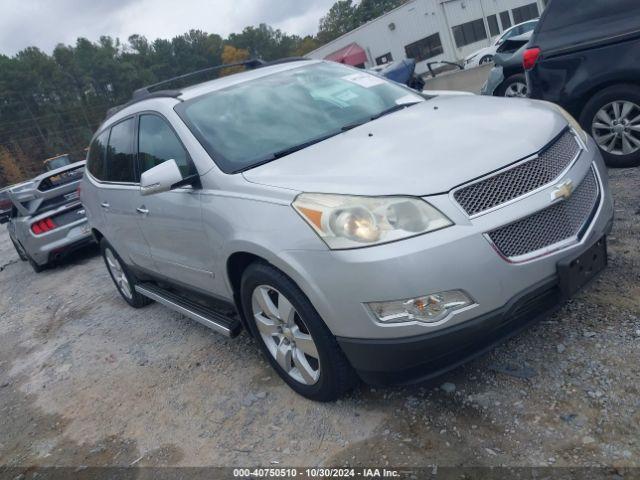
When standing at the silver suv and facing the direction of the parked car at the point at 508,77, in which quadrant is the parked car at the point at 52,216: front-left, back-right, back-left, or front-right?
front-left

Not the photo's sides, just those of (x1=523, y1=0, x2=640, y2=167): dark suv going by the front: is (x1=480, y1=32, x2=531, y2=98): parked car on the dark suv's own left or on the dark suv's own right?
on the dark suv's own left

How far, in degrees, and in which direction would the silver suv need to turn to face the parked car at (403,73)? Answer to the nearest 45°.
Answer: approximately 135° to its left

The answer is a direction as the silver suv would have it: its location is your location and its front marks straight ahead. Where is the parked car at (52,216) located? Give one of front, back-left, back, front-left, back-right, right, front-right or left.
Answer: back

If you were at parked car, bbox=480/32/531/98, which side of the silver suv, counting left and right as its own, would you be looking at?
left

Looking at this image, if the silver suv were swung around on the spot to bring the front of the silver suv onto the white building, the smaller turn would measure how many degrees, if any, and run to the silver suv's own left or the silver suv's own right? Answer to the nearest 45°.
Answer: approximately 135° to the silver suv's own left

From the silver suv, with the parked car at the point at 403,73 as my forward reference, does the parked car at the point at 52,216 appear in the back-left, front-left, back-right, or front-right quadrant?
front-left

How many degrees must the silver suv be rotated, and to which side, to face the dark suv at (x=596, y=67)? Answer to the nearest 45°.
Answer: approximately 90° to its left
